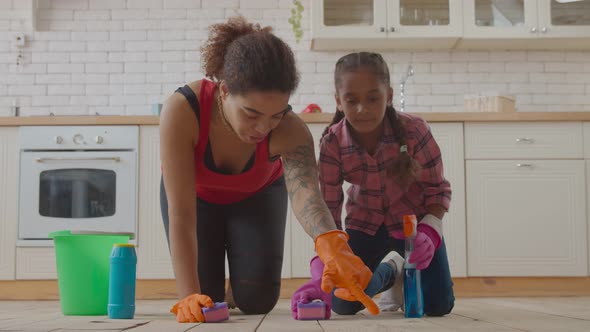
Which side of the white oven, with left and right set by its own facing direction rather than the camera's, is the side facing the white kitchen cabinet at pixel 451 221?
left

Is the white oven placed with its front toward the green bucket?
yes

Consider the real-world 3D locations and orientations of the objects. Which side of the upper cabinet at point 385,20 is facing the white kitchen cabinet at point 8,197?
right

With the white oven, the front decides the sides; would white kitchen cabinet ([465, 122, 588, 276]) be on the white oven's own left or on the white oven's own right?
on the white oven's own left

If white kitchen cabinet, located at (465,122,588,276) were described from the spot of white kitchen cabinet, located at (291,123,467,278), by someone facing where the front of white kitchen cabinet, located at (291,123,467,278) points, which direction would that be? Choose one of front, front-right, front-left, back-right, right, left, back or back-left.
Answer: left

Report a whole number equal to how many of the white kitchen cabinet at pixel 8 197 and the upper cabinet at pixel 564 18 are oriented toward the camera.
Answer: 2

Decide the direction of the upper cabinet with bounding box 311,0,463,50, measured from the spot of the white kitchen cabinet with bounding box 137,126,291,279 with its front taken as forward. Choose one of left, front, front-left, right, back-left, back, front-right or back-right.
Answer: left
